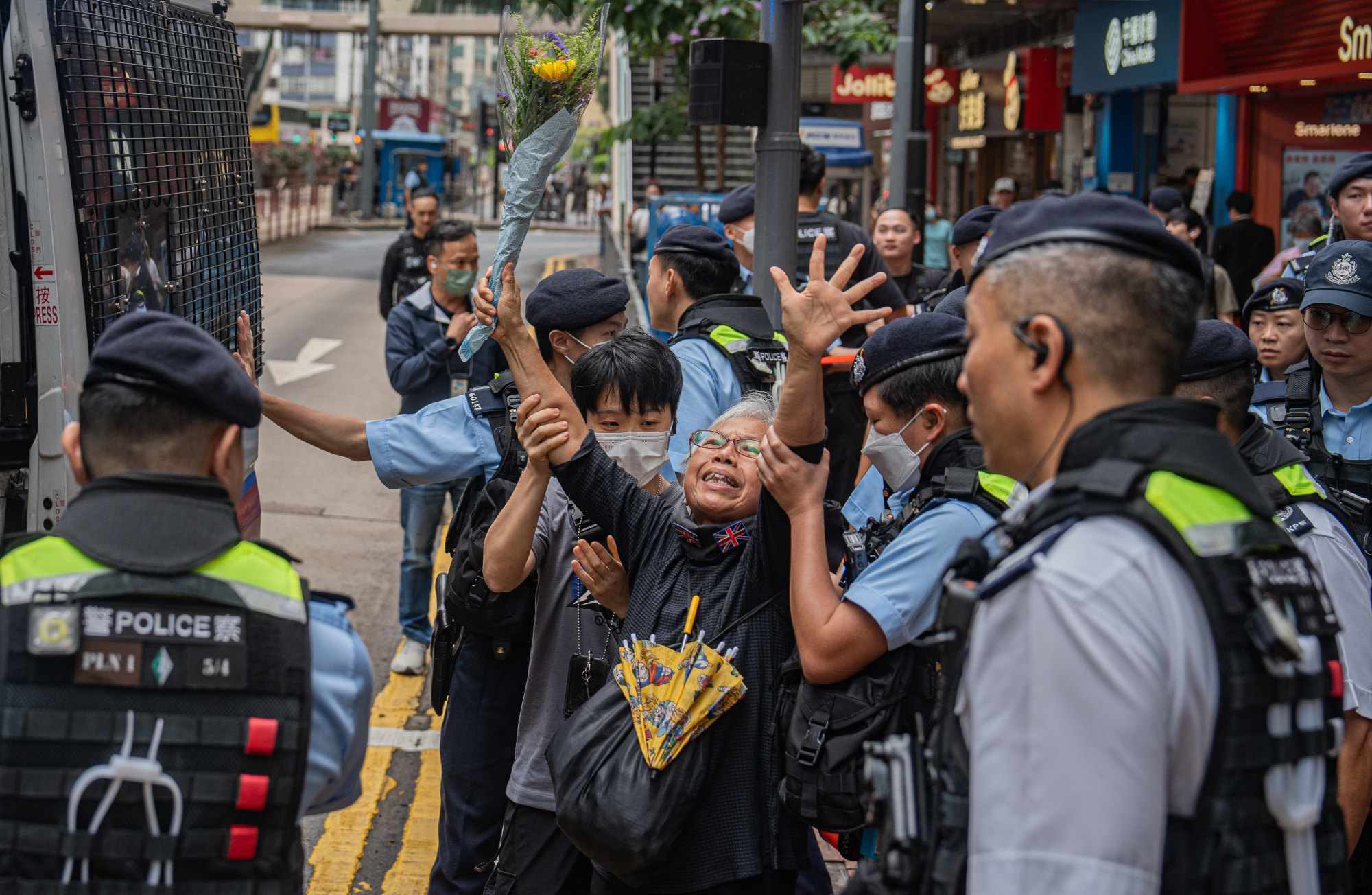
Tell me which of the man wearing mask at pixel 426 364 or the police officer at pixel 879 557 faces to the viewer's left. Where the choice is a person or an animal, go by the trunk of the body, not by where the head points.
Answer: the police officer

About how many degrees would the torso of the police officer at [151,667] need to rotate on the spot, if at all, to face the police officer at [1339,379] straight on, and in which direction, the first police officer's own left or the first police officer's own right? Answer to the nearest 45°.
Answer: approximately 90° to the first police officer's own right

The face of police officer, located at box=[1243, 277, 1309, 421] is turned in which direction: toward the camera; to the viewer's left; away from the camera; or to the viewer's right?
toward the camera

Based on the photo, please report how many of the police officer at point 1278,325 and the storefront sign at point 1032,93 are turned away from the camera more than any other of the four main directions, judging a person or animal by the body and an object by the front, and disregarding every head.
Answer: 0

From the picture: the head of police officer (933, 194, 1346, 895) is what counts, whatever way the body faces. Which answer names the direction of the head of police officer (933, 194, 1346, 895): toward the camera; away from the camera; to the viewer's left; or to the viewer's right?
to the viewer's left

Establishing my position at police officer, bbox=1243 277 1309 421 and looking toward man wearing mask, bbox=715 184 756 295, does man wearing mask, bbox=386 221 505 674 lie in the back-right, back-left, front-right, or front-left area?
front-left

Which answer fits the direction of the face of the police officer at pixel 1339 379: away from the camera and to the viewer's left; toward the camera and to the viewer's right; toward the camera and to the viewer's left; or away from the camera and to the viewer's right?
toward the camera and to the viewer's left

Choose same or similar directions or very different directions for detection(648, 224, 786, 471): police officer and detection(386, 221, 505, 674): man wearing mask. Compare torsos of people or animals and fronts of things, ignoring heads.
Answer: very different directions

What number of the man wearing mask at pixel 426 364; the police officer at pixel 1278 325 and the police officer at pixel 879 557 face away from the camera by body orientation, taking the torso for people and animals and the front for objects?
0

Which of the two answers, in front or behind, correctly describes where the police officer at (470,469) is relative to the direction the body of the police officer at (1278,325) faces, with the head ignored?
in front

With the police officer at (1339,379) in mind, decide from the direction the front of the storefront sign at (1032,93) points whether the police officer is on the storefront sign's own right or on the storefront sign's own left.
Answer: on the storefront sign's own left

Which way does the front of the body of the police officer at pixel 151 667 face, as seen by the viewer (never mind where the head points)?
away from the camera

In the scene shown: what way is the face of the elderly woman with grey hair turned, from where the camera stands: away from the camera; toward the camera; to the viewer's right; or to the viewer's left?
toward the camera

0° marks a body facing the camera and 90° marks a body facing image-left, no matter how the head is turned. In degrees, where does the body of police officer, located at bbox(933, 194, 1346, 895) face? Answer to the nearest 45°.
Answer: approximately 135°

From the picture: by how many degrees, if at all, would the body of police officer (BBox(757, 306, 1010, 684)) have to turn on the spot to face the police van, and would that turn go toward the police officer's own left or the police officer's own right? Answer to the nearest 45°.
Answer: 0° — they already face it
